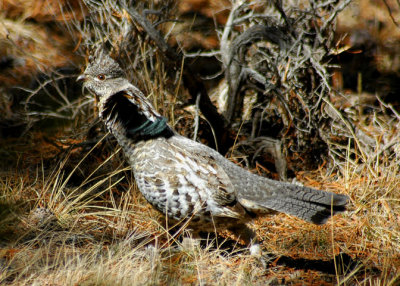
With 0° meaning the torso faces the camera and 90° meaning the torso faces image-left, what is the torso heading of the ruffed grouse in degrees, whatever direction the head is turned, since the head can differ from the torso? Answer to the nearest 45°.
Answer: approximately 90°
